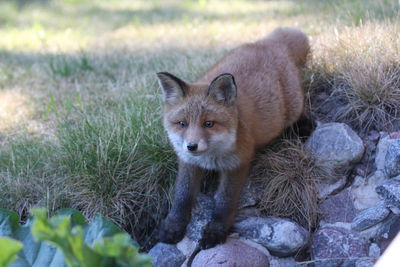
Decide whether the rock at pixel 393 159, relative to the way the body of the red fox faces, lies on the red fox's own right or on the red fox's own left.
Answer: on the red fox's own left

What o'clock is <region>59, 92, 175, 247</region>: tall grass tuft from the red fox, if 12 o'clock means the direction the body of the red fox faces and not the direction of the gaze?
The tall grass tuft is roughly at 2 o'clock from the red fox.

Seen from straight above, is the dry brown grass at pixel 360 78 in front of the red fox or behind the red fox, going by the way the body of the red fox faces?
behind

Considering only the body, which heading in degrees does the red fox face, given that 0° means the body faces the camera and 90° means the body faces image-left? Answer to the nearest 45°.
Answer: approximately 45°

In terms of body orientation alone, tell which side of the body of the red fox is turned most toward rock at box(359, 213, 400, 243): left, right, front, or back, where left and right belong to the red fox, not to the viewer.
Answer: left

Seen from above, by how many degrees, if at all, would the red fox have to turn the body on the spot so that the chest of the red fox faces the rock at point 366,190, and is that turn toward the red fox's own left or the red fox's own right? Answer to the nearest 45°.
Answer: approximately 135° to the red fox's own left
